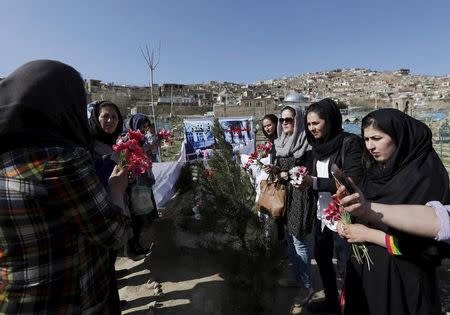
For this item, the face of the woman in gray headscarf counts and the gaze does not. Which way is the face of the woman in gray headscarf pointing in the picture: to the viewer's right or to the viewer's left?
to the viewer's left

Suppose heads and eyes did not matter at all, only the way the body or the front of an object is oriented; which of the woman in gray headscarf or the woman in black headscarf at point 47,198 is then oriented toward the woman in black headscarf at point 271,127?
the woman in black headscarf at point 47,198

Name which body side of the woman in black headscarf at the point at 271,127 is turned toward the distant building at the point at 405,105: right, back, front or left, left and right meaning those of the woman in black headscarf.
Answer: back

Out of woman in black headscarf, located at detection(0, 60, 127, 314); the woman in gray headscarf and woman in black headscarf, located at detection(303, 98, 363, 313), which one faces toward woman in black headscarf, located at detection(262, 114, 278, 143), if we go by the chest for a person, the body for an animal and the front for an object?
woman in black headscarf, located at detection(0, 60, 127, 314)

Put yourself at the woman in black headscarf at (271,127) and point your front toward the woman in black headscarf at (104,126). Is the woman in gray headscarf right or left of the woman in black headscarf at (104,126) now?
left
